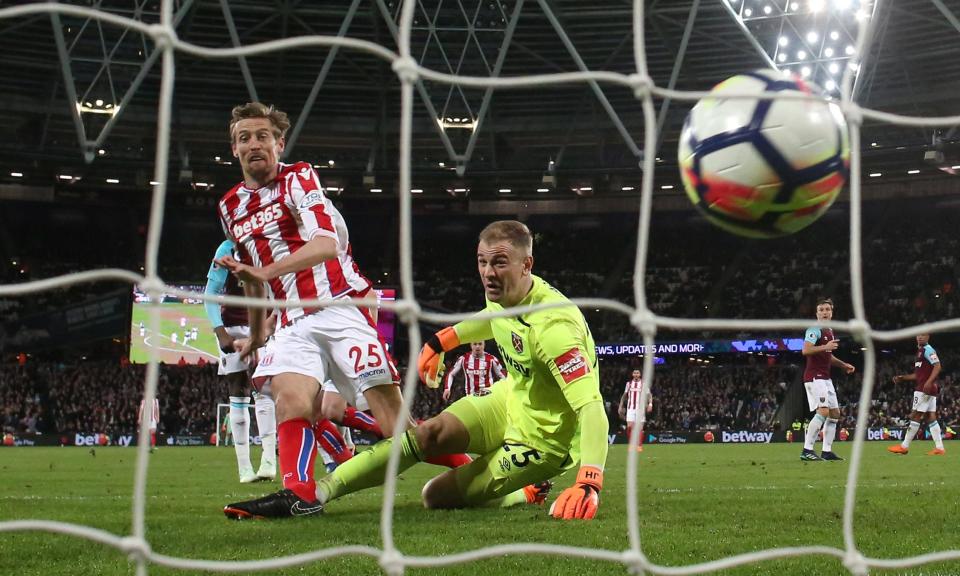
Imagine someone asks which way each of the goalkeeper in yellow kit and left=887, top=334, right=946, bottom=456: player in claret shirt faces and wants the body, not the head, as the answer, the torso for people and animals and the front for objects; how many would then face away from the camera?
0

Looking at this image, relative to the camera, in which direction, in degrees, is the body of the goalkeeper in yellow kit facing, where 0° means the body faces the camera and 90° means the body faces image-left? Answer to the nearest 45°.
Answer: approximately 45°

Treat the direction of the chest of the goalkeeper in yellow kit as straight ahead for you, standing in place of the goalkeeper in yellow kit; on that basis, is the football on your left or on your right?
on your left

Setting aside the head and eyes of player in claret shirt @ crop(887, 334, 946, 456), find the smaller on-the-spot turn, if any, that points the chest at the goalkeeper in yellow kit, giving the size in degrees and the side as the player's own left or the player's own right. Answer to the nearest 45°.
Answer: approximately 45° to the player's own left

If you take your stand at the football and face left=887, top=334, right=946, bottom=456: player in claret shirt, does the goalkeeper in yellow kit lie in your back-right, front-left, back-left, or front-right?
front-left

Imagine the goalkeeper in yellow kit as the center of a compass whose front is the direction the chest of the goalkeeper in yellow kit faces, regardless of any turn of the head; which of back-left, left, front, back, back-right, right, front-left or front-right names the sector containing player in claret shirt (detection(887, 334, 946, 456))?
back

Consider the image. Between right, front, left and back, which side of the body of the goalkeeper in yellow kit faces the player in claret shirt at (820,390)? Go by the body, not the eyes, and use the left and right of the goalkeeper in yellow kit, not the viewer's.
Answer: back

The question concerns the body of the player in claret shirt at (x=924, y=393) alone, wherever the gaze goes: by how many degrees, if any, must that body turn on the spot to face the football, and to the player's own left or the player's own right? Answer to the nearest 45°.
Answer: approximately 45° to the player's own left

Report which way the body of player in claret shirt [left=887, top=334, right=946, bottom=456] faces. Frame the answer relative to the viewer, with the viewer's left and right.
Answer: facing the viewer and to the left of the viewer

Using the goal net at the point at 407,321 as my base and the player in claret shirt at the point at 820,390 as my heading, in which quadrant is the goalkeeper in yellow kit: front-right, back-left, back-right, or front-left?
front-left
